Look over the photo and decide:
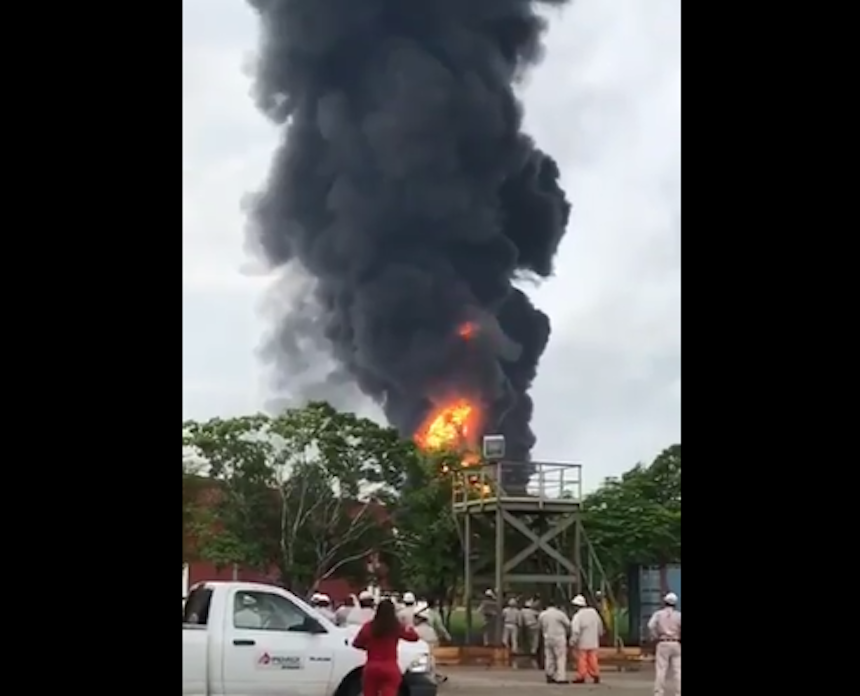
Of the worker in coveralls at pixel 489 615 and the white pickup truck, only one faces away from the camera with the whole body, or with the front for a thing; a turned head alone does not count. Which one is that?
the worker in coveralls

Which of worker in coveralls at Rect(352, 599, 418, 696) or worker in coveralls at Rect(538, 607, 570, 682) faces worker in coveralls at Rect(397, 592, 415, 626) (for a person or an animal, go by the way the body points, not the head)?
worker in coveralls at Rect(352, 599, 418, 696)

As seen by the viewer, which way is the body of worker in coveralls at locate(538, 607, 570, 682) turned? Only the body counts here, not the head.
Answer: away from the camera

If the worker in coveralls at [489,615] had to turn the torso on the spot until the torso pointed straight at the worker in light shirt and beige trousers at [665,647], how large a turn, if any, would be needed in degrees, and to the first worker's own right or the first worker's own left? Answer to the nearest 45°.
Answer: approximately 180°

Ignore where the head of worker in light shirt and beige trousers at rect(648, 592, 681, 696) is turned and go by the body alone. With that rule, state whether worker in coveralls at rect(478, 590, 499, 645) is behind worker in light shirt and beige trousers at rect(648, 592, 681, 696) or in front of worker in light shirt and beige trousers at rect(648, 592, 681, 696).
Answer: in front

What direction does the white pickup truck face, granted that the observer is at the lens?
facing to the right of the viewer

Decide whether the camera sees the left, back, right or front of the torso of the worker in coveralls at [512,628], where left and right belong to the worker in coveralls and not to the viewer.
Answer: back

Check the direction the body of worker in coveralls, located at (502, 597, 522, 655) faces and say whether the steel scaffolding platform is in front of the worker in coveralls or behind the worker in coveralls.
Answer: in front

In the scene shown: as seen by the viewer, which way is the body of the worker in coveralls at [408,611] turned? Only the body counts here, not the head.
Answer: away from the camera
